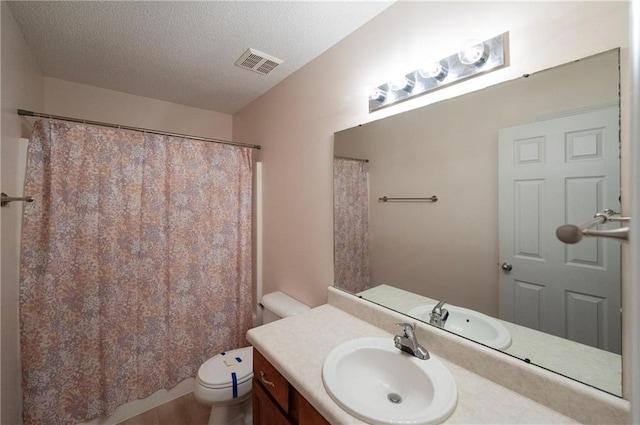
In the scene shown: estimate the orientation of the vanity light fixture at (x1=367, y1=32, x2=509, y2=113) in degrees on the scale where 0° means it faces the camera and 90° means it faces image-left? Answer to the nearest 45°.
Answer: approximately 45°

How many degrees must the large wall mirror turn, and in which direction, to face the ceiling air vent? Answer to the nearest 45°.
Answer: approximately 45° to its right

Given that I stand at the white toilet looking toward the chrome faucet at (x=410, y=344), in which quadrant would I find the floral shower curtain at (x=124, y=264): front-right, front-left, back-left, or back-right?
back-right

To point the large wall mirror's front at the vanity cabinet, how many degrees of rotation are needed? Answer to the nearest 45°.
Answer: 0° — it already faces it
